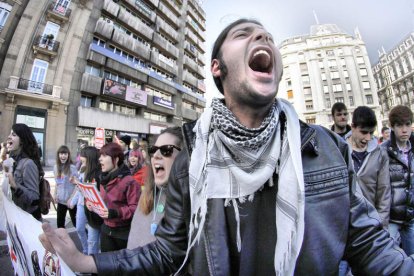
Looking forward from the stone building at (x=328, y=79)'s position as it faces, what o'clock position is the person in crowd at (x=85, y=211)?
The person in crowd is roughly at 12 o'clock from the stone building.

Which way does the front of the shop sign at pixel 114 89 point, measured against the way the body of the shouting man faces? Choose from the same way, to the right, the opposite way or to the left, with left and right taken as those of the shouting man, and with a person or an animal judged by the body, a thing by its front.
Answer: to the left

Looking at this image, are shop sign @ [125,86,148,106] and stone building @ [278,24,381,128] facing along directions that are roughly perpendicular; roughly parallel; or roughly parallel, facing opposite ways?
roughly perpendicular

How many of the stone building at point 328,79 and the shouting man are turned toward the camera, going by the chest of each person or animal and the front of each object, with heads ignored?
2

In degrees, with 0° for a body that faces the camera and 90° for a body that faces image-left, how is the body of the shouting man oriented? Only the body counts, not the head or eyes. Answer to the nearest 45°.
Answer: approximately 0°

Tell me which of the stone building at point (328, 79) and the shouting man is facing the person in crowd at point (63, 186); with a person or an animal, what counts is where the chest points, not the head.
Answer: the stone building

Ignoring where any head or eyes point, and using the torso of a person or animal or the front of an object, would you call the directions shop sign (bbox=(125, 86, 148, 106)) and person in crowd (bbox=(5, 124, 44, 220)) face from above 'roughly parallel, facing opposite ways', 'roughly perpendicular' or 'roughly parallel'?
roughly perpendicular

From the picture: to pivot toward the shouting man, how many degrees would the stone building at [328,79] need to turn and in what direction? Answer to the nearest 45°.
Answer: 0° — it already faces them

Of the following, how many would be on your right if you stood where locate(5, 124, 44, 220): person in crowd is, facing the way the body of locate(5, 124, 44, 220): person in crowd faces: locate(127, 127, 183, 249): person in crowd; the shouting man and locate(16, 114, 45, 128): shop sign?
1

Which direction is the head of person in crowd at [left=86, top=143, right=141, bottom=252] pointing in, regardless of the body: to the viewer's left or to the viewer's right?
to the viewer's left

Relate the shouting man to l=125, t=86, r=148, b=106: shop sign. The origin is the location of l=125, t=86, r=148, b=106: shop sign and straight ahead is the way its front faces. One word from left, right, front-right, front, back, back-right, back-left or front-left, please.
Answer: front-right

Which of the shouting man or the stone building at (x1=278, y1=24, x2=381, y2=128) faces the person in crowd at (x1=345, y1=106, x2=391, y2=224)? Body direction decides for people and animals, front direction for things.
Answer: the stone building
